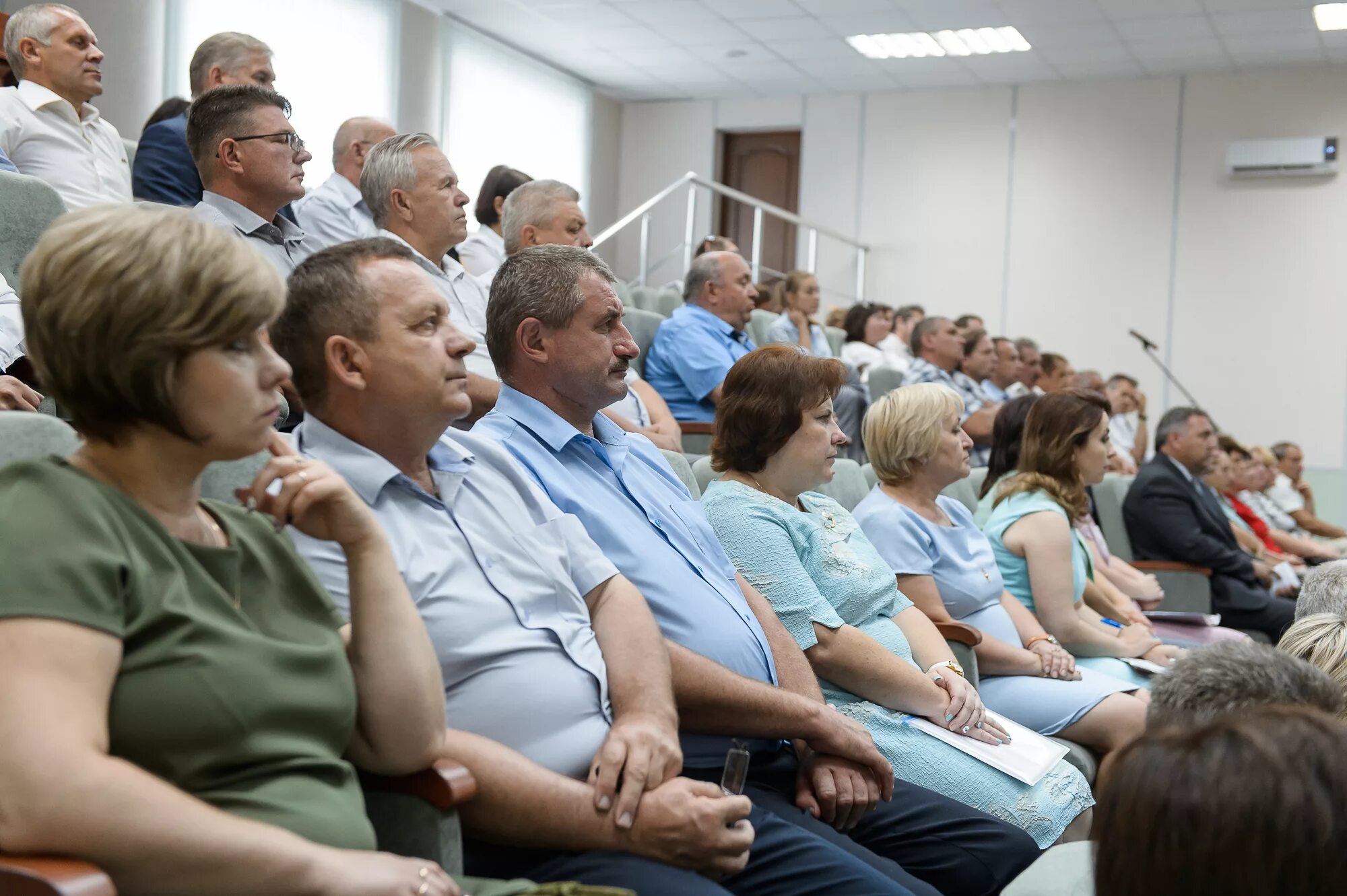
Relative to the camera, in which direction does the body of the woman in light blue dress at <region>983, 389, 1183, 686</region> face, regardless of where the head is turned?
to the viewer's right

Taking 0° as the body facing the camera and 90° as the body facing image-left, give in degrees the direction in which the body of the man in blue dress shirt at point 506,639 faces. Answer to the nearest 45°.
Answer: approximately 315°

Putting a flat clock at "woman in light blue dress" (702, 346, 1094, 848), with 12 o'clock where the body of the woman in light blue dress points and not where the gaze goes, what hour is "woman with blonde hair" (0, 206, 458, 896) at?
The woman with blonde hair is roughly at 2 o'clock from the woman in light blue dress.

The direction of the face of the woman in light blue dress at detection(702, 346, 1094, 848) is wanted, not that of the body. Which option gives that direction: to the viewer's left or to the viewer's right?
to the viewer's right

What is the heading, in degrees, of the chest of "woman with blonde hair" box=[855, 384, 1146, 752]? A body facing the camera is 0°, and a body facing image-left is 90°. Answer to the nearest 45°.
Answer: approximately 315°

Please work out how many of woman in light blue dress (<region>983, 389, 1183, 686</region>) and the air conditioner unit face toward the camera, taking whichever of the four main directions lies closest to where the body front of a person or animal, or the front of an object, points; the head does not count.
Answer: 1

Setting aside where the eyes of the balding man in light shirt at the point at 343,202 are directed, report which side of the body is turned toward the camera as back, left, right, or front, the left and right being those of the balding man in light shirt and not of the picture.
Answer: right

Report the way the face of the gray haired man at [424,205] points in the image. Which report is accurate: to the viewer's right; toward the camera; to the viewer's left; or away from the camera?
to the viewer's right

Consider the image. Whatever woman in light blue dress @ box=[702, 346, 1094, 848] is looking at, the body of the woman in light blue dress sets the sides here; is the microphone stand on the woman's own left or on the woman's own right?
on the woman's own left

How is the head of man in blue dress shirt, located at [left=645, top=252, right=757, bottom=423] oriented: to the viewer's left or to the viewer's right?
to the viewer's right

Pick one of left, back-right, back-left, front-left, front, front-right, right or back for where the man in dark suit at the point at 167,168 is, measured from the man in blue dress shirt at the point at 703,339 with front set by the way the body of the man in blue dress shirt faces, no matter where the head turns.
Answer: back-right

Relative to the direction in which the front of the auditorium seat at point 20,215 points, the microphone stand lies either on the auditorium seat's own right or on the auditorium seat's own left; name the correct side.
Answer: on the auditorium seat's own left
